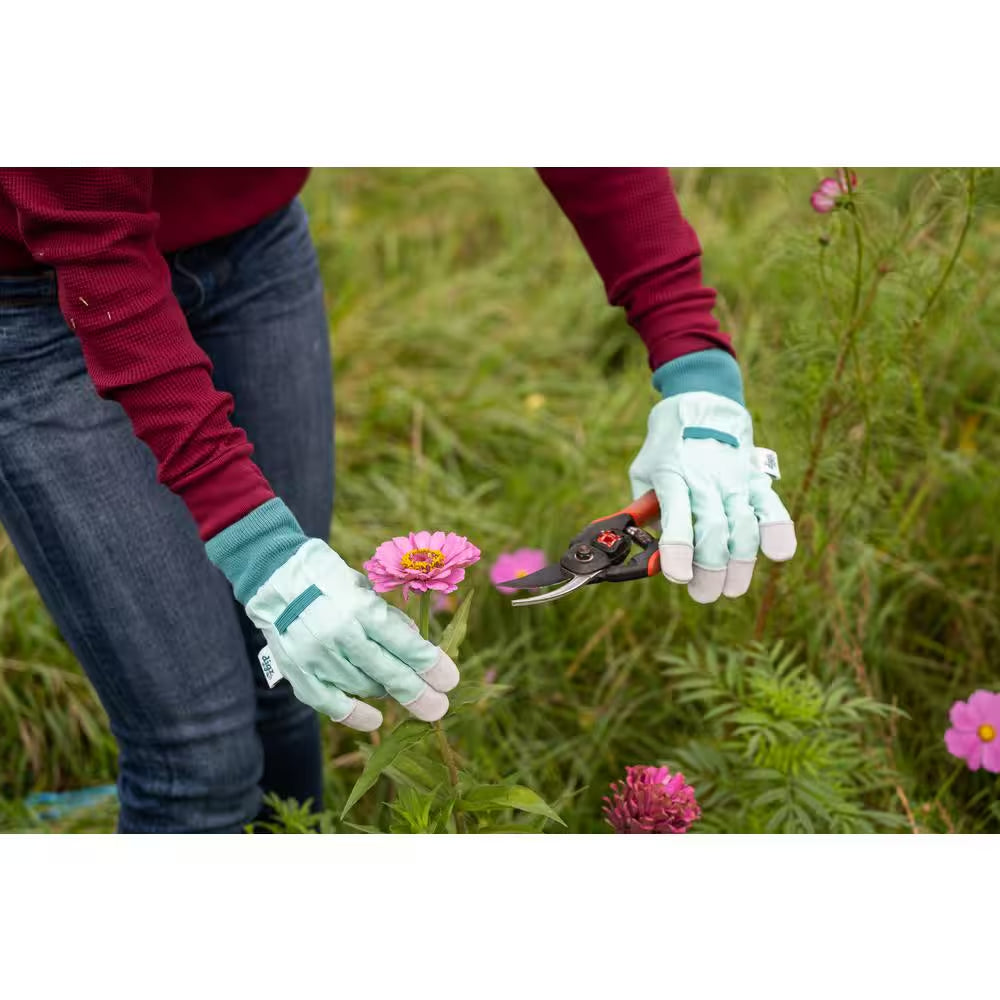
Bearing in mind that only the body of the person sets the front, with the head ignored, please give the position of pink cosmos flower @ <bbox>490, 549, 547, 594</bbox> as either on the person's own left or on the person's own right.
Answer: on the person's own left

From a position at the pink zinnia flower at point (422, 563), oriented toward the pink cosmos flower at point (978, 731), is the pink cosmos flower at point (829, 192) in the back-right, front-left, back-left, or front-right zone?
front-left

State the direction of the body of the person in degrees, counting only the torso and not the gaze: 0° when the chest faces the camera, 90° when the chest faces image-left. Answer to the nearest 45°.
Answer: approximately 315°
